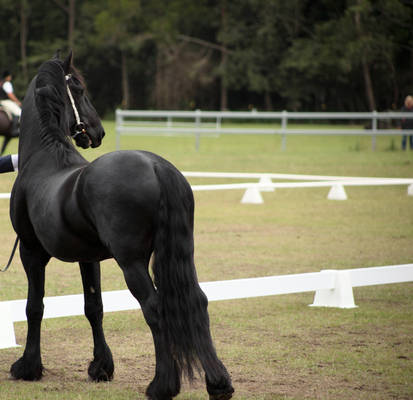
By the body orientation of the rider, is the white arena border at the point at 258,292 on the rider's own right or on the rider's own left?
on the rider's own right

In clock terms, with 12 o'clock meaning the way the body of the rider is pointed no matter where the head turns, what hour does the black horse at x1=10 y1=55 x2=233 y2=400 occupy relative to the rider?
The black horse is roughly at 3 o'clock from the rider.

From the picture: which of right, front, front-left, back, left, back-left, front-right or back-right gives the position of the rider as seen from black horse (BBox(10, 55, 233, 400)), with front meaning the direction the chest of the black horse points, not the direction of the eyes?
front-right

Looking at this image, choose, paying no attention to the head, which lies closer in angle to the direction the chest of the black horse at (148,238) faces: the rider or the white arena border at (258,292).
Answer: the rider

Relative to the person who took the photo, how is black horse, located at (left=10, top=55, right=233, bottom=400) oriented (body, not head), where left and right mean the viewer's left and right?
facing away from the viewer and to the left of the viewer

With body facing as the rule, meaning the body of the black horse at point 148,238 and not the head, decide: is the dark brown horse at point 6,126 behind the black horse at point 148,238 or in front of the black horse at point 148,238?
in front

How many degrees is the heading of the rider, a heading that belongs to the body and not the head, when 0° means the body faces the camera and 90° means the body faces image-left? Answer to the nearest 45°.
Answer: approximately 270°
